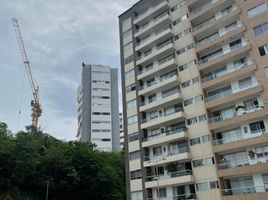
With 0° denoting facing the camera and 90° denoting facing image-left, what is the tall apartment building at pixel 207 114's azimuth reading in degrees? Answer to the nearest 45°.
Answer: approximately 45°
